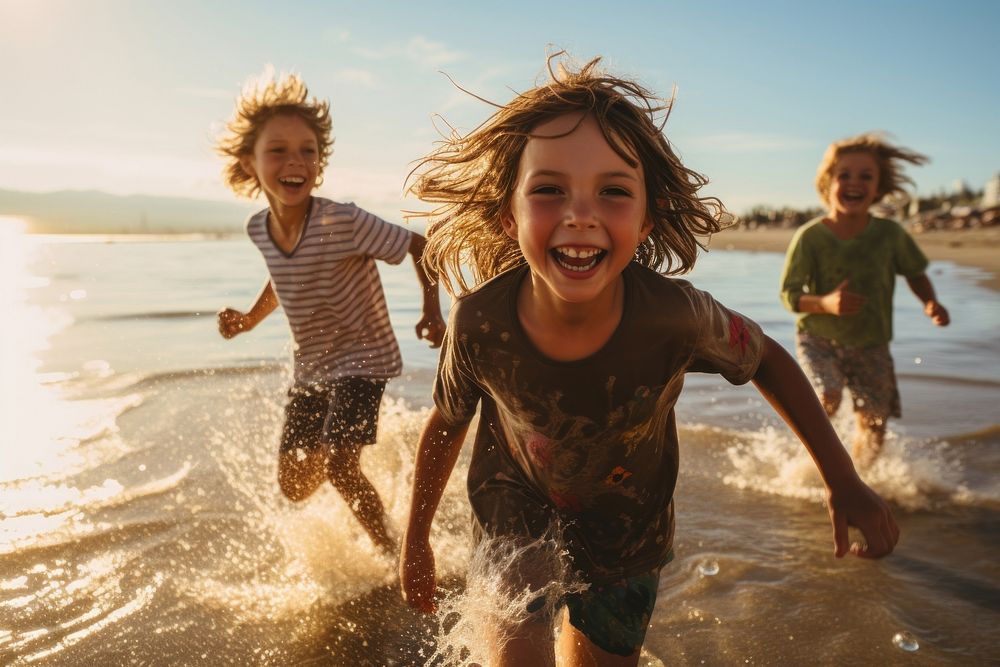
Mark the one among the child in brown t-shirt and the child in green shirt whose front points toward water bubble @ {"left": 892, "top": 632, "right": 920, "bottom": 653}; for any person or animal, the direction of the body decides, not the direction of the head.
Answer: the child in green shirt

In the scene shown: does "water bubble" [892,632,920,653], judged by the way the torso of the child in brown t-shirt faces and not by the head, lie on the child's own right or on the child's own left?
on the child's own left

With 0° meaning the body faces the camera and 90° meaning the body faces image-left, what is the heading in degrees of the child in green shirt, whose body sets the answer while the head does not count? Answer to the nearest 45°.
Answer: approximately 0°

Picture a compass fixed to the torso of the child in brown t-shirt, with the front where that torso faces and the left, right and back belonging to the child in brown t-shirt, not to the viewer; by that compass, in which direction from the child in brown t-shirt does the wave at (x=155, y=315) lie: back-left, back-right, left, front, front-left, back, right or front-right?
back-right

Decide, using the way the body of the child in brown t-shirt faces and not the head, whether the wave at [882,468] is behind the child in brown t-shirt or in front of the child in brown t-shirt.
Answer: behind

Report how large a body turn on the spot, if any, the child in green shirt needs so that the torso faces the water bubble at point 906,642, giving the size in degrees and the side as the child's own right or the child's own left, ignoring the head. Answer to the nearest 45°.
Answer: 0° — they already face it

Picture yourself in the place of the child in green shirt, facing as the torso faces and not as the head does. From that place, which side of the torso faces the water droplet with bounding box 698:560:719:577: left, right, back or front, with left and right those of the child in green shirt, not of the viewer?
front

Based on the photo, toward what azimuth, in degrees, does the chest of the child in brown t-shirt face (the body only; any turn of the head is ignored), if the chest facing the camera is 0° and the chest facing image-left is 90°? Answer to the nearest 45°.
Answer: approximately 0°
